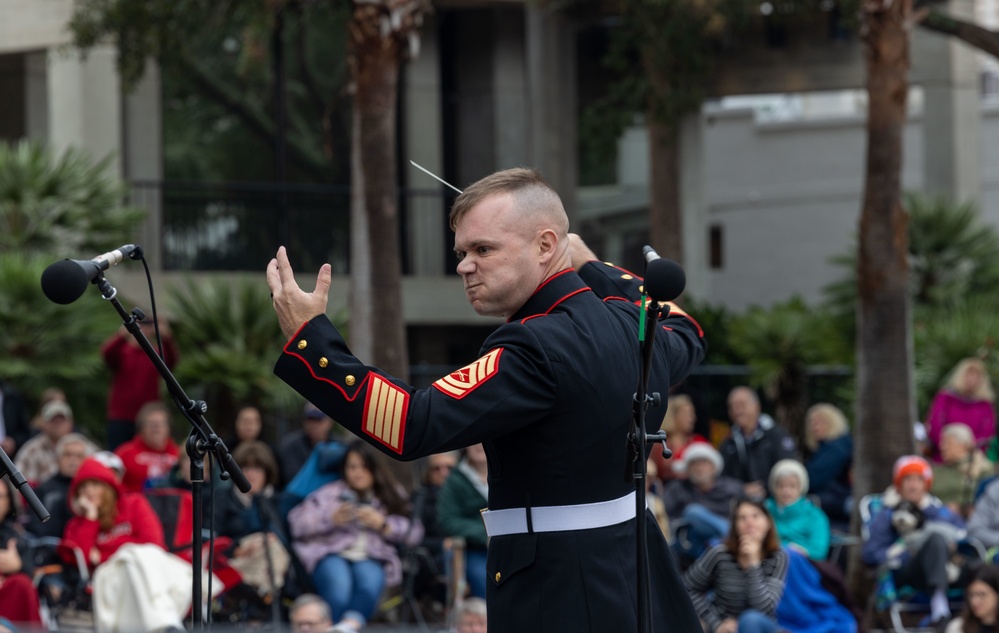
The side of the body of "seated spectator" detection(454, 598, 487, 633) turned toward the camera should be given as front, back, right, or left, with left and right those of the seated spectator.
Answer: front

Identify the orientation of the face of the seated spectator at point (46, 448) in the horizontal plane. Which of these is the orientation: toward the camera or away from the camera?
toward the camera

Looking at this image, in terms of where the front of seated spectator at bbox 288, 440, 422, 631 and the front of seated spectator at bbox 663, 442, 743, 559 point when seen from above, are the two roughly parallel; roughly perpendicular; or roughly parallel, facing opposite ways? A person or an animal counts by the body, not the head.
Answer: roughly parallel

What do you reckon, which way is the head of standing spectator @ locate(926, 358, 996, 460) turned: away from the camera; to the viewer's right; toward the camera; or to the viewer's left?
toward the camera

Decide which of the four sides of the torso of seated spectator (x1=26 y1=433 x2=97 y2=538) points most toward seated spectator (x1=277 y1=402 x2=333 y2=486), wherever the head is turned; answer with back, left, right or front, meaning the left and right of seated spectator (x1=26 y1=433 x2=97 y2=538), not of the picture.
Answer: left

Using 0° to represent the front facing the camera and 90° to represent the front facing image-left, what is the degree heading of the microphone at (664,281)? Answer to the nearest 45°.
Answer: approximately 315°

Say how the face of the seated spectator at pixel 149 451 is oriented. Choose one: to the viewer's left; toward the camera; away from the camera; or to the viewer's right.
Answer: toward the camera

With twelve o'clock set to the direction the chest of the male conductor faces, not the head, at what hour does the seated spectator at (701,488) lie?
The seated spectator is roughly at 2 o'clock from the male conductor.

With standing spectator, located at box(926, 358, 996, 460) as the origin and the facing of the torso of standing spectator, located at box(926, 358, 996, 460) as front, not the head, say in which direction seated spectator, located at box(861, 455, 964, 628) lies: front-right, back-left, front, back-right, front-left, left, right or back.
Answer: front

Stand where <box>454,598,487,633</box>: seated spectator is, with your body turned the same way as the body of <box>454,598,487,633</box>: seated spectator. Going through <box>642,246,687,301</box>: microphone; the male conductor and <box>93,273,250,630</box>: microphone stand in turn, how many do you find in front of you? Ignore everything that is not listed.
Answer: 3

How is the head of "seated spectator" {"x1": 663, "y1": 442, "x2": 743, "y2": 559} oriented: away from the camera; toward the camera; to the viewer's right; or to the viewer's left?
toward the camera

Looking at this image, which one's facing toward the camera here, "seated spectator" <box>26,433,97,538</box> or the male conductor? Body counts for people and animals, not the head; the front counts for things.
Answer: the seated spectator

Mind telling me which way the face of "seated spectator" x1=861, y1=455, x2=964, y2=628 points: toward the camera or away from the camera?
toward the camera

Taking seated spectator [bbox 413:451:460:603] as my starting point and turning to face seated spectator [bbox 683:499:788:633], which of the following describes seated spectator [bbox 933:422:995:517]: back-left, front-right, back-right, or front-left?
front-left

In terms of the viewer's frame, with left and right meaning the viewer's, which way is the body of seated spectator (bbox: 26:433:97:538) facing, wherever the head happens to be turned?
facing the viewer

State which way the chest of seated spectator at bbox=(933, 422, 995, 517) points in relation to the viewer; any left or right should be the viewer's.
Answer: facing the viewer and to the left of the viewer

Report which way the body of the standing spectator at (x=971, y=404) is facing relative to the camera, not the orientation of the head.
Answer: toward the camera

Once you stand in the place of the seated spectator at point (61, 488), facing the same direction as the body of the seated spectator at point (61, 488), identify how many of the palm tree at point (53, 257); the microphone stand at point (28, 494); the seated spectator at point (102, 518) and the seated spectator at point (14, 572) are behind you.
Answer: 1

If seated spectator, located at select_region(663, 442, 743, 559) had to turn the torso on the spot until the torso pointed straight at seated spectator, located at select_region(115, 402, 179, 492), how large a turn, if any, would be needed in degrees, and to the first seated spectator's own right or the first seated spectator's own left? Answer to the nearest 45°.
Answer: approximately 90° to the first seated spectator's own right

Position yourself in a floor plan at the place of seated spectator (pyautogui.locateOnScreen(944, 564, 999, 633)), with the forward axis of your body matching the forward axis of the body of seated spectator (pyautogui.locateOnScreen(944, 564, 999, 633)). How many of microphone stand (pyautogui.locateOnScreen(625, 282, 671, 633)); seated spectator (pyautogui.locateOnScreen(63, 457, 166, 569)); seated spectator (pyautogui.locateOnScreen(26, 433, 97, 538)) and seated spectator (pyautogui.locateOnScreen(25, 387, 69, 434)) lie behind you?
0

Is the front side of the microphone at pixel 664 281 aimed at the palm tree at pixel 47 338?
no

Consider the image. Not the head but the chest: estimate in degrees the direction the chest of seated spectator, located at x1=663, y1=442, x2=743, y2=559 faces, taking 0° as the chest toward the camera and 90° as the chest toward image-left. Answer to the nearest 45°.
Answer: approximately 0°

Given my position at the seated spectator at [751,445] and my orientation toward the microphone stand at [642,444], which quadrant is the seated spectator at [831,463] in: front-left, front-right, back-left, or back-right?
back-left
